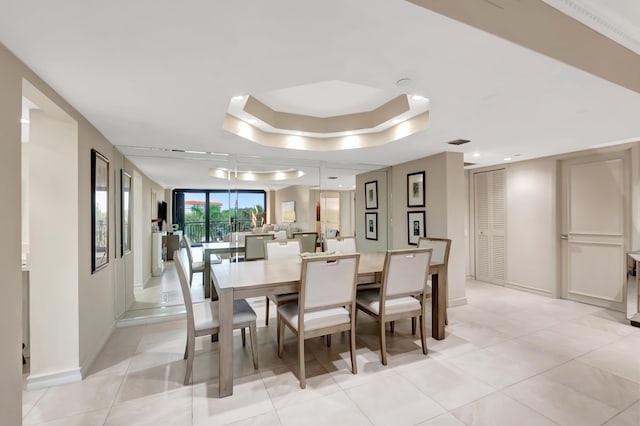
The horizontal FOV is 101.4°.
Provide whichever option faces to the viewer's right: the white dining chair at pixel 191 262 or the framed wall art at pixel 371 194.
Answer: the white dining chair

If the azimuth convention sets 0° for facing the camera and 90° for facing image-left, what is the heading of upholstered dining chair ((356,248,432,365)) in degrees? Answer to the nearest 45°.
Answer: approximately 135°

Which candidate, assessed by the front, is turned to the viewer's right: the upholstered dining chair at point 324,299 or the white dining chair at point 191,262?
the white dining chair

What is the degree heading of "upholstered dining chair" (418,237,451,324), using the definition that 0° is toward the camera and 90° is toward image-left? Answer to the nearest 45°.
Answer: approximately 45°

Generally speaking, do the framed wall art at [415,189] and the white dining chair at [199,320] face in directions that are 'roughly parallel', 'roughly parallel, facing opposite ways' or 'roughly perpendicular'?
roughly parallel, facing opposite ways

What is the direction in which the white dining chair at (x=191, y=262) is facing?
to the viewer's right

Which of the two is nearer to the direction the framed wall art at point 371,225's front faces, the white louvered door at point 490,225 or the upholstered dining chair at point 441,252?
the upholstered dining chair

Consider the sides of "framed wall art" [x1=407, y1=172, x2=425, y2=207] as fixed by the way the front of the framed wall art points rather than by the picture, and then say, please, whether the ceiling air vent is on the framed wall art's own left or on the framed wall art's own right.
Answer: on the framed wall art's own left

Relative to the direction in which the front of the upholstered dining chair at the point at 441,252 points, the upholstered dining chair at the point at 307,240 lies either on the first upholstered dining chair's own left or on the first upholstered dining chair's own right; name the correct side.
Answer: on the first upholstered dining chair's own right

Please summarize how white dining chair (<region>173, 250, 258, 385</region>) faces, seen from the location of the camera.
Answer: facing to the right of the viewer

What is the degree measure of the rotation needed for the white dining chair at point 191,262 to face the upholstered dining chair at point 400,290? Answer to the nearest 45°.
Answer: approximately 45° to its right

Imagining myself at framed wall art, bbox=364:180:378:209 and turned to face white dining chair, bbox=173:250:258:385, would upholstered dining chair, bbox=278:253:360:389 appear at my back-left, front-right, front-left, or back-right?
front-left
